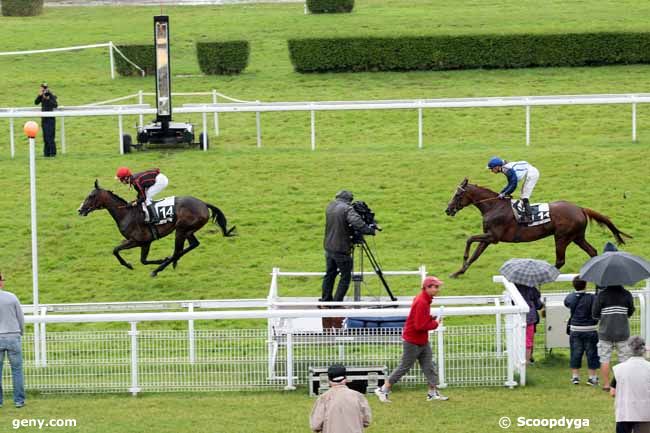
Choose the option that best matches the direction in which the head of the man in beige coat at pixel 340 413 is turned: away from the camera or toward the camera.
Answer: away from the camera

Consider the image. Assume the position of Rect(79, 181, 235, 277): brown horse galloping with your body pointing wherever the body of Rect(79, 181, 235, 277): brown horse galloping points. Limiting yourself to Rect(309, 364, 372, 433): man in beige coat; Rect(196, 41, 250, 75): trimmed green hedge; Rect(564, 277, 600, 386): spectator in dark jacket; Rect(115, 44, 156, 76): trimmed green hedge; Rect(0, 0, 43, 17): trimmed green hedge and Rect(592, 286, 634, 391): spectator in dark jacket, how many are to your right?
3

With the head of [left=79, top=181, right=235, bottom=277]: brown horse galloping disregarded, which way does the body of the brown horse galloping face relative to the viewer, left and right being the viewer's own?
facing to the left of the viewer

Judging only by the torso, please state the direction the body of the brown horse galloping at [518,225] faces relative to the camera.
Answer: to the viewer's left

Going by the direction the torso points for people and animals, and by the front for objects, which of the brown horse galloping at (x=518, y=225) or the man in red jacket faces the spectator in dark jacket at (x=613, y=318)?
the man in red jacket

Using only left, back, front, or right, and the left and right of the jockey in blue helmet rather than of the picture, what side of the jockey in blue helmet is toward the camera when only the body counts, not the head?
left

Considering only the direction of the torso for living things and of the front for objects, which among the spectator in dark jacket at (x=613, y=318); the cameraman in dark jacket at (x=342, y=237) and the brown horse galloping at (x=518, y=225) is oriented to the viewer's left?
the brown horse galloping

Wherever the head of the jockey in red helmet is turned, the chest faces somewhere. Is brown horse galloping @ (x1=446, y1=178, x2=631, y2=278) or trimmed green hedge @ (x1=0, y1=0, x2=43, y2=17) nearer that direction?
the trimmed green hedge

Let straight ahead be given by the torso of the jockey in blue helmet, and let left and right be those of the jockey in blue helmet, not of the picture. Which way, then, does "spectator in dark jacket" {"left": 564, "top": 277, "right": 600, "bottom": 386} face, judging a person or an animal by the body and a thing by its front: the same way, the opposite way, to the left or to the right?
to the right

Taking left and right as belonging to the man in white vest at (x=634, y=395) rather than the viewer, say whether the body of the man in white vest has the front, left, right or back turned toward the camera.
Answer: back

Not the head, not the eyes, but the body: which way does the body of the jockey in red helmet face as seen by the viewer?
to the viewer's left

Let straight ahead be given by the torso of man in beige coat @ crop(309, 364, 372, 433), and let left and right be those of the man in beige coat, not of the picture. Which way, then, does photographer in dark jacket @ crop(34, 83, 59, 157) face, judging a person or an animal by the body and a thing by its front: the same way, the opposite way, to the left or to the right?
the opposite way

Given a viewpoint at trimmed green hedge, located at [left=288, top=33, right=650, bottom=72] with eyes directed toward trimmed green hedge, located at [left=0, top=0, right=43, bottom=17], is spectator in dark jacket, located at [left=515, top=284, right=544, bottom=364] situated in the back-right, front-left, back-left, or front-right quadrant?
back-left

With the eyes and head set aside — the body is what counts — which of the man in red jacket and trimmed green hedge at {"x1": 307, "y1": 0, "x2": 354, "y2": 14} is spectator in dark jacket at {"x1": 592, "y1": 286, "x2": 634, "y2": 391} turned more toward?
the trimmed green hedge

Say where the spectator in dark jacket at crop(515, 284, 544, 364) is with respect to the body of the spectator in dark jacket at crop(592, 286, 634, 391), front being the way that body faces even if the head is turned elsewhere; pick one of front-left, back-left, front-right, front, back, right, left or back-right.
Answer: front-left

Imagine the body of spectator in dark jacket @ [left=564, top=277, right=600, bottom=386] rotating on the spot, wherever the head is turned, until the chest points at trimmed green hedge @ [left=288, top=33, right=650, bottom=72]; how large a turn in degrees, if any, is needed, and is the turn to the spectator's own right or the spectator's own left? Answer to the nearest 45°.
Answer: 0° — they already face it

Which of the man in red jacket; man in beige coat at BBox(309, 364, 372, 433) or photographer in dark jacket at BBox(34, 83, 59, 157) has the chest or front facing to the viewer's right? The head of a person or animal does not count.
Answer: the man in red jacket

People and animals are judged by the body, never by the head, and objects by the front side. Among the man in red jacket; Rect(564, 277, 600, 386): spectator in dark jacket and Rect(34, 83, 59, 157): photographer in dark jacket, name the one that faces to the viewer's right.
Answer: the man in red jacket
